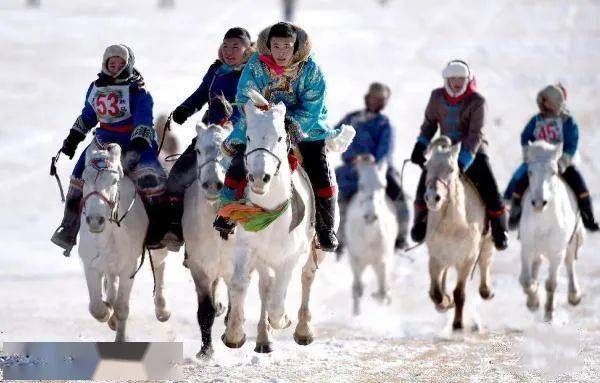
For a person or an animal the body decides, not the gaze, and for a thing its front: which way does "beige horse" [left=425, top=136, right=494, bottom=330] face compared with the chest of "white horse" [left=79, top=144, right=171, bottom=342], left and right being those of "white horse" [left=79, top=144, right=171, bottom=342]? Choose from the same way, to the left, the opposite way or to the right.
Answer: the same way

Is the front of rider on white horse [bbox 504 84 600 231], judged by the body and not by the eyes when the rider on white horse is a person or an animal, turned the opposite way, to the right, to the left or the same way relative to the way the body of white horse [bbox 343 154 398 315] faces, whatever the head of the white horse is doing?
the same way

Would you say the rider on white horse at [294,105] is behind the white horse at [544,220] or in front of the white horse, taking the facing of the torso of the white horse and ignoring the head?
in front

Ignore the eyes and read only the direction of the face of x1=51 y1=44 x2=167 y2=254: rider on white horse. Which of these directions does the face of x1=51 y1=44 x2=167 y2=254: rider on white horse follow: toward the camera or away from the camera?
toward the camera

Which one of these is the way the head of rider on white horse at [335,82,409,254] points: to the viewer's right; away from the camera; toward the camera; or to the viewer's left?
toward the camera

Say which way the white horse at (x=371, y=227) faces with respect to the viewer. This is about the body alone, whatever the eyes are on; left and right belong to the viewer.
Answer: facing the viewer

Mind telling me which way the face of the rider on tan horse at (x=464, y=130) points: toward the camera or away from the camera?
toward the camera

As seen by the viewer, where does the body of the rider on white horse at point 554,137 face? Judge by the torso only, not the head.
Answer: toward the camera

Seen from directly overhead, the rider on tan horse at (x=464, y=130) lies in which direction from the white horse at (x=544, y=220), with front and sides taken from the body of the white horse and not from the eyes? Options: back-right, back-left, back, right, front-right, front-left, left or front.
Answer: front-right

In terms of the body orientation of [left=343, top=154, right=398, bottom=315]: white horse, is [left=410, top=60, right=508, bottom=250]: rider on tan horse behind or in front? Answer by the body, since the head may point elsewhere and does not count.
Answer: in front

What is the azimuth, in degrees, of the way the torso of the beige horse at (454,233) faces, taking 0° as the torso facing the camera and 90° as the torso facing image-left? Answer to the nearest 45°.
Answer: approximately 45°

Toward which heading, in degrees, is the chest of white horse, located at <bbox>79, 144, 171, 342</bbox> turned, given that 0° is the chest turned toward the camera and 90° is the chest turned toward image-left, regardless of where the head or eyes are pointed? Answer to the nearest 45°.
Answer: approximately 45°

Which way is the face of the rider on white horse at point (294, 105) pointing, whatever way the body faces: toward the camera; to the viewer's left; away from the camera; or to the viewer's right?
toward the camera
